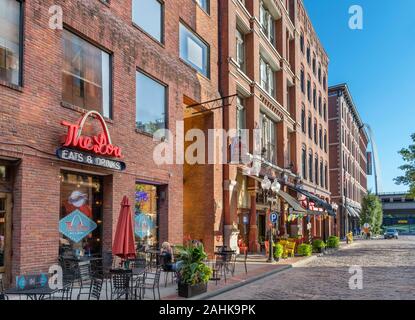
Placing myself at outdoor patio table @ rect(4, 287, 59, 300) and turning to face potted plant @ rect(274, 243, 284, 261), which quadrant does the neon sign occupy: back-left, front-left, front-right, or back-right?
front-left

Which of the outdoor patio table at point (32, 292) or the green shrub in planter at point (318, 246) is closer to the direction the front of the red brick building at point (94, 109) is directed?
the outdoor patio table

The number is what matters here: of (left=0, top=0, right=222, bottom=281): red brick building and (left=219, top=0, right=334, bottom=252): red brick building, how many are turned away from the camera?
0

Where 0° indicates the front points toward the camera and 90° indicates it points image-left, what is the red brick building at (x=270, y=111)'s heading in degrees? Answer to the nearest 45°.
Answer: approximately 315°

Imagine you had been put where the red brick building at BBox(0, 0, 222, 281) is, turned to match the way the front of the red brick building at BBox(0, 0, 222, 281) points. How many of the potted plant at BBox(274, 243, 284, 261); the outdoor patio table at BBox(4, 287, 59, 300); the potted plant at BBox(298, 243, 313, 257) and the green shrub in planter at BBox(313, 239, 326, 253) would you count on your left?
3

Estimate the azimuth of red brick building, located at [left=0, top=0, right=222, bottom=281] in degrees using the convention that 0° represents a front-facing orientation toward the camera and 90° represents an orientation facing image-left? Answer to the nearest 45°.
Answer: approximately 315°

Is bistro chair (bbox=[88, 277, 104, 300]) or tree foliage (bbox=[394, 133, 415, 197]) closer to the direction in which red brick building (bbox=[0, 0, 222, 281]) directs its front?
the bistro chair

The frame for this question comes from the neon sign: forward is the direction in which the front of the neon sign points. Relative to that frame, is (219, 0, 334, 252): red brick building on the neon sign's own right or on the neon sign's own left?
on the neon sign's own left
